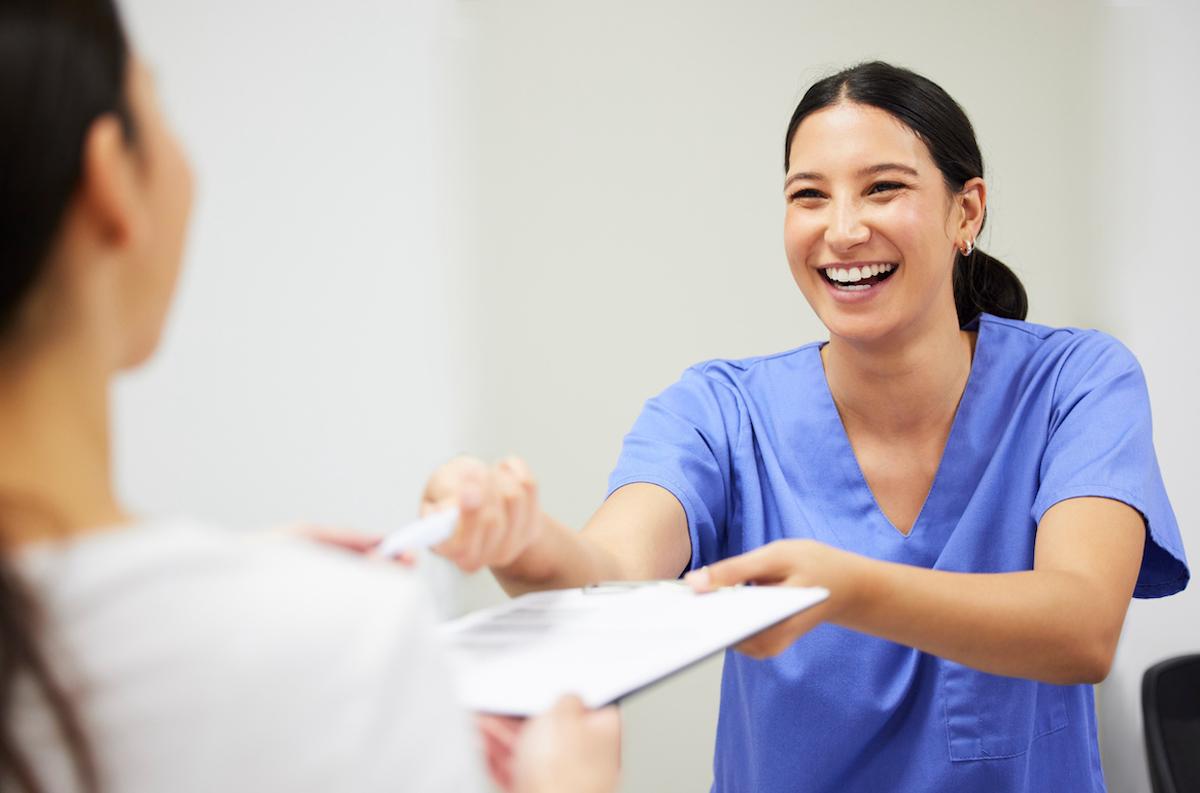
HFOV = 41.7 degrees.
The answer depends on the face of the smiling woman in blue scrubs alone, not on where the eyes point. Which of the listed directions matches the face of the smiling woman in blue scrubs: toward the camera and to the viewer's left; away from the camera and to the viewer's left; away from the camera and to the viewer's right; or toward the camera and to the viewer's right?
toward the camera and to the viewer's left

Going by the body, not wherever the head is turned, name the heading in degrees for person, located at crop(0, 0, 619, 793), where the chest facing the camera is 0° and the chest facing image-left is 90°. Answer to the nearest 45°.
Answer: approximately 225°

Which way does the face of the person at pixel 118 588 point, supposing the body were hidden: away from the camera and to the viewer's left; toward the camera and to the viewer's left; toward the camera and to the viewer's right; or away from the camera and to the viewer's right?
away from the camera and to the viewer's right

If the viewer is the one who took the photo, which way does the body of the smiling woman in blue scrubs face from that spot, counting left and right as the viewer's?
facing the viewer and to the left of the viewer

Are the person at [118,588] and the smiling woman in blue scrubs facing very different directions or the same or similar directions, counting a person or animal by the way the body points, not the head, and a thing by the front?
very different directions

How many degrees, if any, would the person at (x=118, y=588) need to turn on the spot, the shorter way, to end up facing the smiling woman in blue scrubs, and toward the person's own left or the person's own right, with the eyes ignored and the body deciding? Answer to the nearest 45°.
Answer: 0° — they already face them
